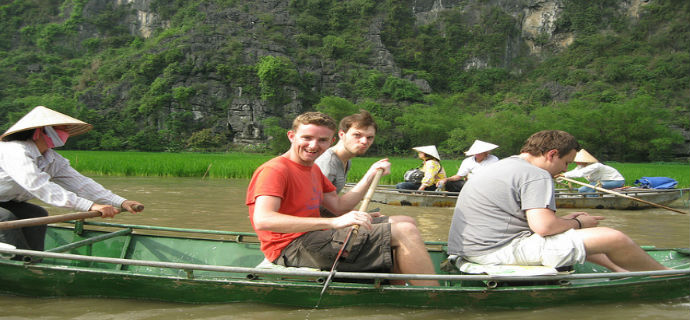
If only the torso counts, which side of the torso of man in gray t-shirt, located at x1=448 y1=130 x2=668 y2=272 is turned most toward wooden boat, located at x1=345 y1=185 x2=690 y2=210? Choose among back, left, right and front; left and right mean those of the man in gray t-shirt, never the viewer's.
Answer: left

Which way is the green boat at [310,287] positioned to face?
to the viewer's right

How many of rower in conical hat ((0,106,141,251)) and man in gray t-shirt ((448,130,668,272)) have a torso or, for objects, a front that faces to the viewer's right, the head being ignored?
2

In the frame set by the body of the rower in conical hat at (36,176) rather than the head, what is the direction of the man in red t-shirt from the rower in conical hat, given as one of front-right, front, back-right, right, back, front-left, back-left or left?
front-right

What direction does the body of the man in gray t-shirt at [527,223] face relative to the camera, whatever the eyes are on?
to the viewer's right

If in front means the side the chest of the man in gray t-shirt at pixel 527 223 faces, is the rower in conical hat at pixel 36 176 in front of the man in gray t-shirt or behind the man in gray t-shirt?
behind

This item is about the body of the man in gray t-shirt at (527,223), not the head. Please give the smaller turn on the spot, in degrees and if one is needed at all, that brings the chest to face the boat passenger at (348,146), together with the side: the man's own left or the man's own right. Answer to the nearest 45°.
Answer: approximately 180°

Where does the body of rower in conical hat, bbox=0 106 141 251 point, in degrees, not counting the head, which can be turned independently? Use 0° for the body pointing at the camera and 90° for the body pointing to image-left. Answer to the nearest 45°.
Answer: approximately 270°

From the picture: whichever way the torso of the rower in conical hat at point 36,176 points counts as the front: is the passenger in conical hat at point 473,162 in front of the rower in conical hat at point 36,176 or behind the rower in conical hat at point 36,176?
in front

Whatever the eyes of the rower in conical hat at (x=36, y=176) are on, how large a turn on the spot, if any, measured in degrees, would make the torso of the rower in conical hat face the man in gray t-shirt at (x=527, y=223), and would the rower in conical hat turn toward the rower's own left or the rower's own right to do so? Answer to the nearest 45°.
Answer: approximately 45° to the rower's own right

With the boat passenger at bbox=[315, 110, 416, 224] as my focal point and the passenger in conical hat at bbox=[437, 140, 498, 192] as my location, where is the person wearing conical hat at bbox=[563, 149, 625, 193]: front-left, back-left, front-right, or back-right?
back-left

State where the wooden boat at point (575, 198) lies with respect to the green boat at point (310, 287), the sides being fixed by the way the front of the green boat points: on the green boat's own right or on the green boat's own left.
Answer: on the green boat's own left
